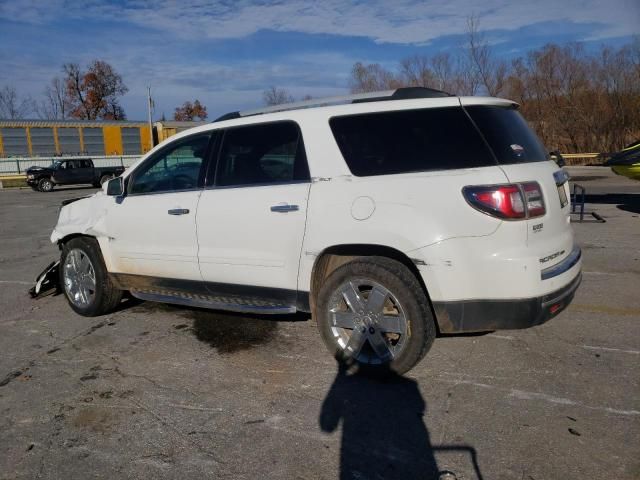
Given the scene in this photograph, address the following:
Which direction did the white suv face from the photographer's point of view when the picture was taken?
facing away from the viewer and to the left of the viewer

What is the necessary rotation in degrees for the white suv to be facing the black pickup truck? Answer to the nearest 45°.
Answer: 0° — it already faces it
